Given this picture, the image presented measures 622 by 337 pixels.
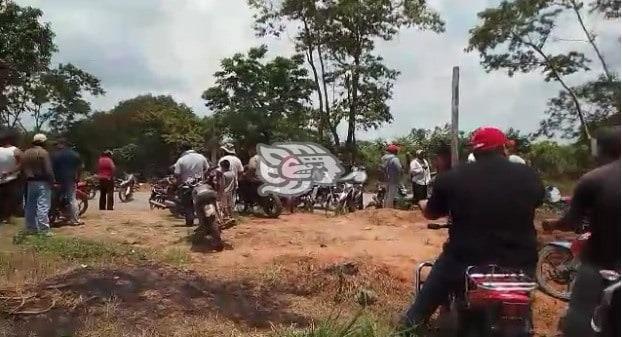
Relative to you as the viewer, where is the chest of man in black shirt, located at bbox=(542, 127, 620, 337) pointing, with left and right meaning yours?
facing away from the viewer and to the left of the viewer
